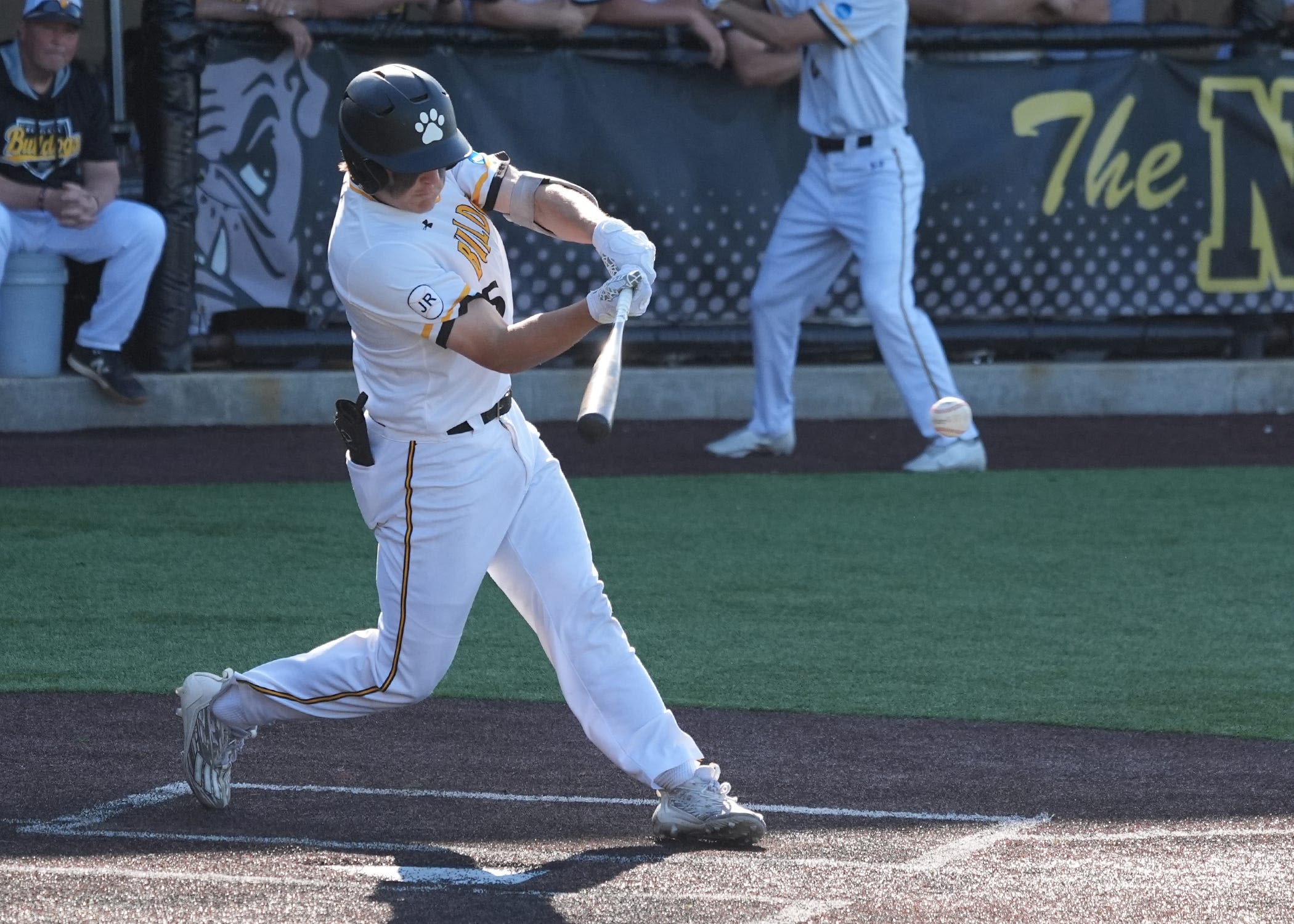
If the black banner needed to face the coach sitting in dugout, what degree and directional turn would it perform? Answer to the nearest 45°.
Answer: approximately 45° to its right

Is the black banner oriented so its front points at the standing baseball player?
yes

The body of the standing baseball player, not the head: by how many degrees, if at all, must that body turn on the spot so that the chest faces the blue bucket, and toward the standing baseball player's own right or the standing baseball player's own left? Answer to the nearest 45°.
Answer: approximately 45° to the standing baseball player's own right

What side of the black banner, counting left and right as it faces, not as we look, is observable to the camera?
front

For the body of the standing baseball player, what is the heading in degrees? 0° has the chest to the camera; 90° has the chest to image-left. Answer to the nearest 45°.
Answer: approximately 45°

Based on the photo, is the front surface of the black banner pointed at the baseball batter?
yes

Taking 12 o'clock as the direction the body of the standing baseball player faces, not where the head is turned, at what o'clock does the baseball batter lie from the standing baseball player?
The baseball batter is roughly at 11 o'clock from the standing baseball player.

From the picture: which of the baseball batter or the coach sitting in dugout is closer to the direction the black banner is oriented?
the baseball batter

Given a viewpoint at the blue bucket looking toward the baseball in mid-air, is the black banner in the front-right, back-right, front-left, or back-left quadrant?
front-left

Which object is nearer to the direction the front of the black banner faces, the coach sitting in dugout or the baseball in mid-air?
the baseball in mid-air

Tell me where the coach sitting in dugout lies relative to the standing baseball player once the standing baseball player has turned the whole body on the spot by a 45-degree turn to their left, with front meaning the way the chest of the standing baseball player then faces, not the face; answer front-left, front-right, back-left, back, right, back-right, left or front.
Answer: right

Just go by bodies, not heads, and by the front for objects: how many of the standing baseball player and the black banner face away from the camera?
0

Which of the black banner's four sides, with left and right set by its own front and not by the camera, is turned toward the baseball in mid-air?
front
